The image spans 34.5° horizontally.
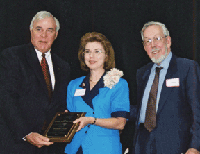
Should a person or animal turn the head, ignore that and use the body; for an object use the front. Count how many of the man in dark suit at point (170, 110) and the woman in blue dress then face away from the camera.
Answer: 0

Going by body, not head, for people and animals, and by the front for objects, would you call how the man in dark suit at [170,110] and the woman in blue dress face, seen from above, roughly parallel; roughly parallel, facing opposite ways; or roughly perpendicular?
roughly parallel

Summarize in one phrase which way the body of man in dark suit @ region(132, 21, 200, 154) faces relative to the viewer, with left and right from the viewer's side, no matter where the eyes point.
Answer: facing the viewer and to the left of the viewer

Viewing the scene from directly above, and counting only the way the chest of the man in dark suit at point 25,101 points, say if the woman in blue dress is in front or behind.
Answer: in front

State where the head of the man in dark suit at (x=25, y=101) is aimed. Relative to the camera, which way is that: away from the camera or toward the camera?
toward the camera

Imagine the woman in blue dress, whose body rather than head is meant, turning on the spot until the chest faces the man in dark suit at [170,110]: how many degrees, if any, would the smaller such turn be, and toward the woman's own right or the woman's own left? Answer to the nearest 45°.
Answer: approximately 135° to the woman's own left

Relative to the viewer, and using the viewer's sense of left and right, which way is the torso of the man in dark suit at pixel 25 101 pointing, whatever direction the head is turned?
facing the viewer and to the right of the viewer

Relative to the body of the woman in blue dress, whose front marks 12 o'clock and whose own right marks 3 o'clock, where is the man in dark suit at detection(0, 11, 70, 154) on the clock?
The man in dark suit is roughly at 2 o'clock from the woman in blue dress.

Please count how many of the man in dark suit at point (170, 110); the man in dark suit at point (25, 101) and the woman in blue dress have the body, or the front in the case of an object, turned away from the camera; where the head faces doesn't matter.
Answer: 0
